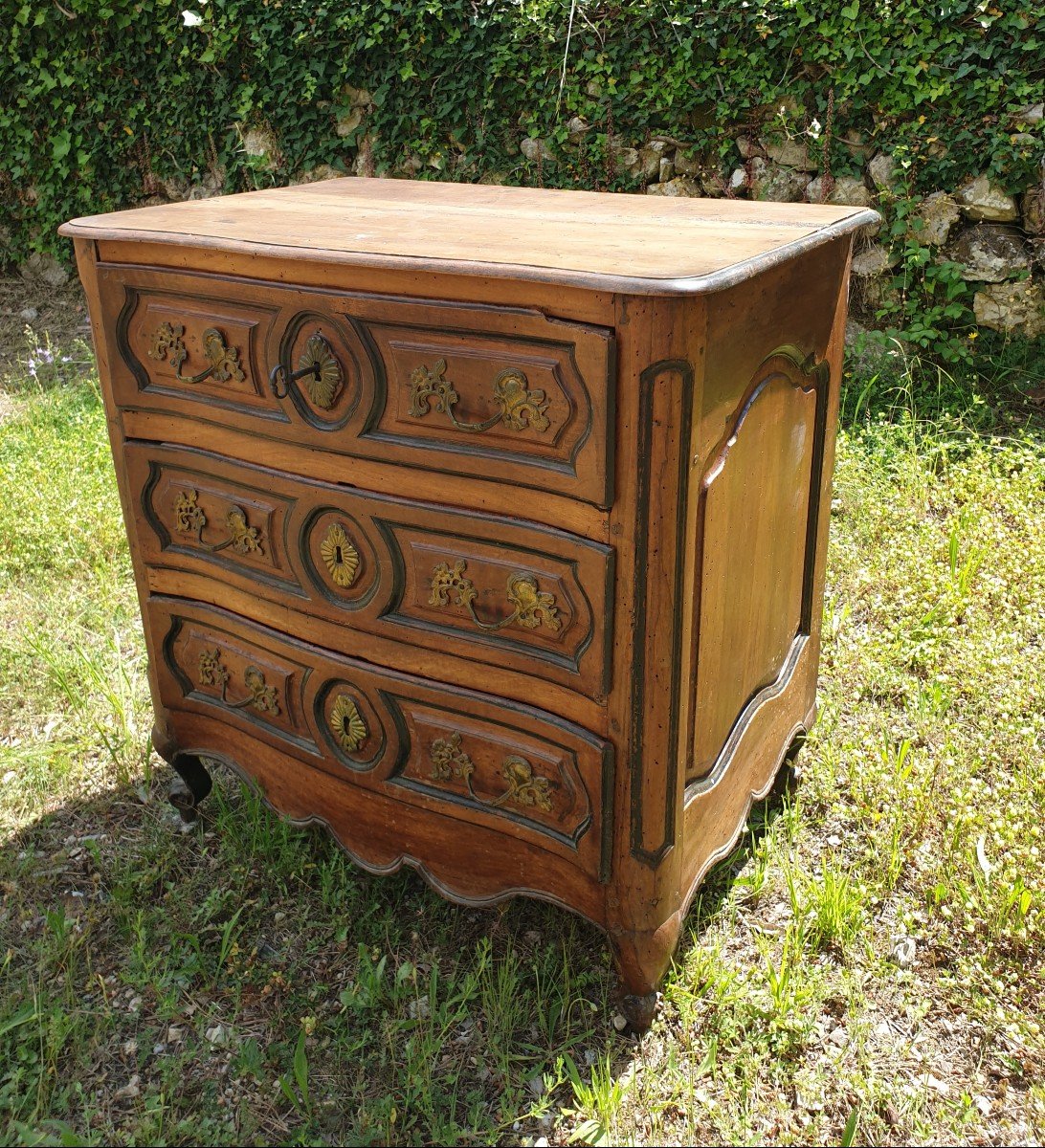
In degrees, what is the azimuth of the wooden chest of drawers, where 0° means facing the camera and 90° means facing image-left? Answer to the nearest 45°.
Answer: approximately 45°
